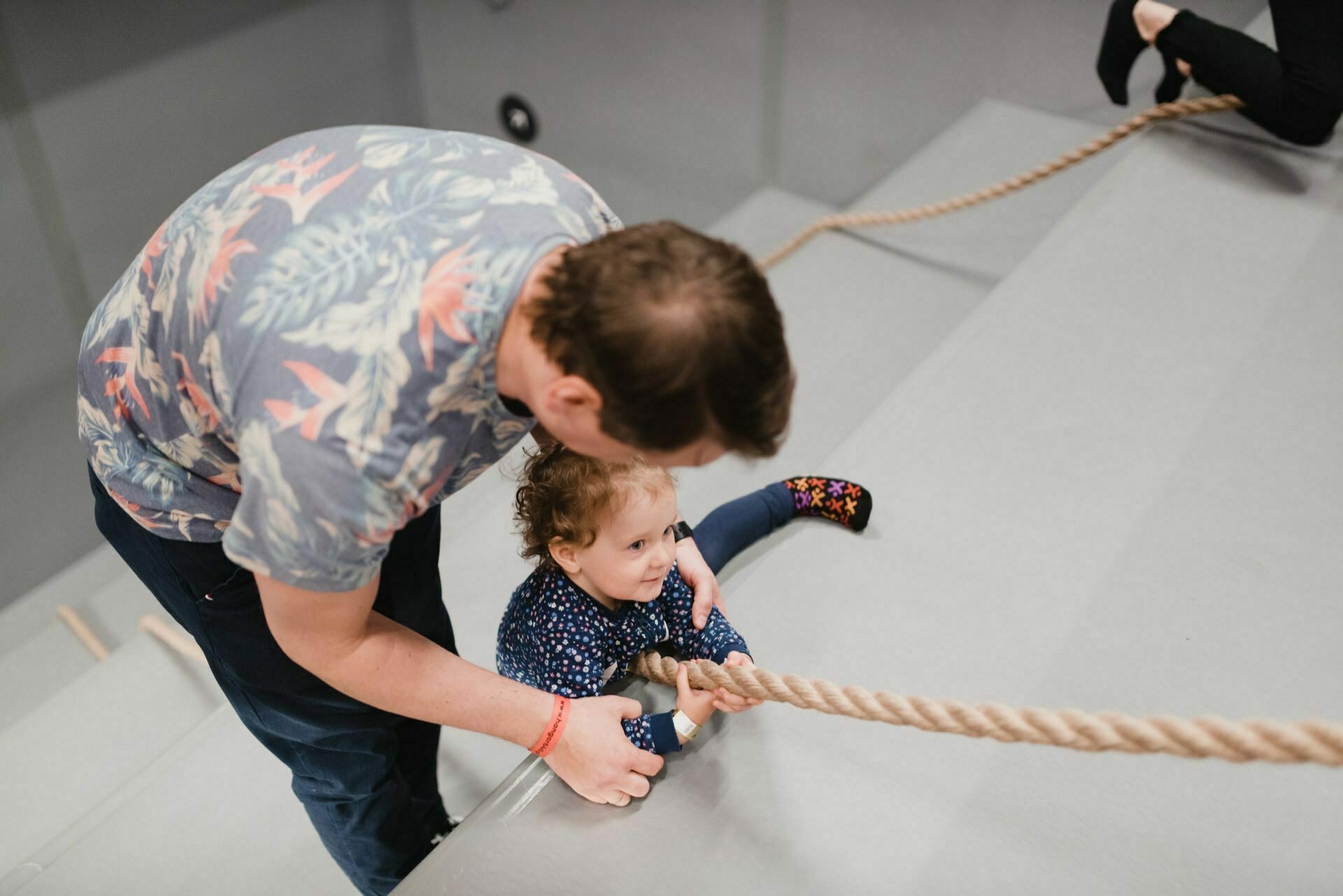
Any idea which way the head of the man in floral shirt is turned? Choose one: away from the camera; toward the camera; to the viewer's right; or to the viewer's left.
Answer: to the viewer's right

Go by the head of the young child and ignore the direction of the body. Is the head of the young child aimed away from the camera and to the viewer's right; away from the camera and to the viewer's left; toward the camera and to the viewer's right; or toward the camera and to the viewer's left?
toward the camera and to the viewer's right

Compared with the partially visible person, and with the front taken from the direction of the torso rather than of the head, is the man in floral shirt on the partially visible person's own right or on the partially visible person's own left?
on the partially visible person's own right

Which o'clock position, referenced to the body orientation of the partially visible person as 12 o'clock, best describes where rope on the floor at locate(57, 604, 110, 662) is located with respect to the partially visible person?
The rope on the floor is roughly at 5 o'clock from the partially visible person.

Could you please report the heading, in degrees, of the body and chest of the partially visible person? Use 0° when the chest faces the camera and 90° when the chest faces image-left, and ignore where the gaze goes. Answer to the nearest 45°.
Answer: approximately 270°

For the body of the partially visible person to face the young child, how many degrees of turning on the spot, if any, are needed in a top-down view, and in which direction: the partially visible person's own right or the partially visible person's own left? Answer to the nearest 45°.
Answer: approximately 90° to the partially visible person's own right
